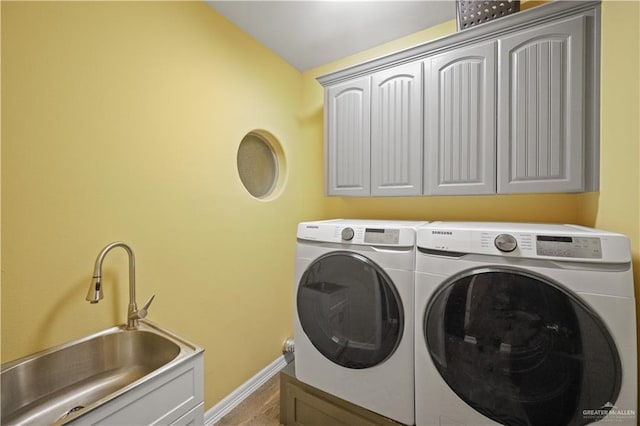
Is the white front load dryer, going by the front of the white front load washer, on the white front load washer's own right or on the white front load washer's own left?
on the white front load washer's own right

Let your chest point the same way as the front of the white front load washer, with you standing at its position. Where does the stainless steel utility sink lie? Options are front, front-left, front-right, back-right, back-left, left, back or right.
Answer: front-right

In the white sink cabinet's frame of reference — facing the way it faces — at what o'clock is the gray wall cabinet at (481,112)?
The gray wall cabinet is roughly at 11 o'clock from the white sink cabinet.

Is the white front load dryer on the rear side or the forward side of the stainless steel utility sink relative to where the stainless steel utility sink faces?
on the forward side

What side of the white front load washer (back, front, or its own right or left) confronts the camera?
front

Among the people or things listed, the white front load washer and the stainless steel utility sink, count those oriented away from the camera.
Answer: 0

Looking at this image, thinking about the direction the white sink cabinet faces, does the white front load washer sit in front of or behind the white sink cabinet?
in front

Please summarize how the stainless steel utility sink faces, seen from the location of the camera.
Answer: facing the viewer and to the right of the viewer
